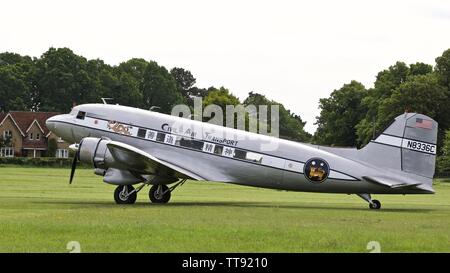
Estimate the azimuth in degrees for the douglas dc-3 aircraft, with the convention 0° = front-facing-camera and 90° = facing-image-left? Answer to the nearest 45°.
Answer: approximately 90°
